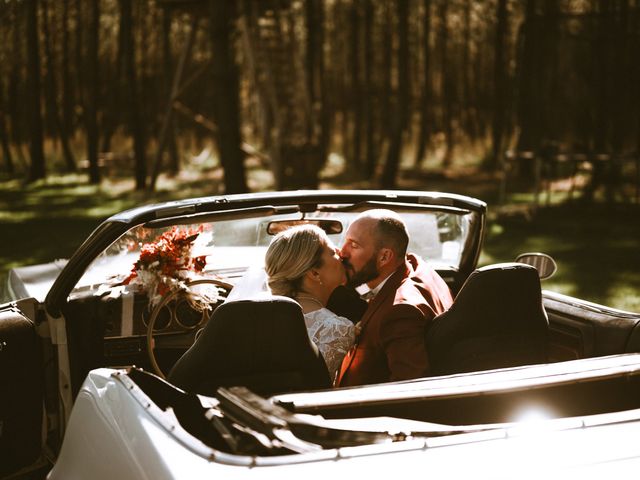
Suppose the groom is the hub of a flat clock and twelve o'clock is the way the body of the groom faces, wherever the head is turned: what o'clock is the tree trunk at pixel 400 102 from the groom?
The tree trunk is roughly at 3 o'clock from the groom.

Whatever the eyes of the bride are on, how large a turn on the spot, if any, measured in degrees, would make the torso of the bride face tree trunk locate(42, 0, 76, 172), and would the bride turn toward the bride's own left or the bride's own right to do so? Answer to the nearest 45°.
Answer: approximately 45° to the bride's own left

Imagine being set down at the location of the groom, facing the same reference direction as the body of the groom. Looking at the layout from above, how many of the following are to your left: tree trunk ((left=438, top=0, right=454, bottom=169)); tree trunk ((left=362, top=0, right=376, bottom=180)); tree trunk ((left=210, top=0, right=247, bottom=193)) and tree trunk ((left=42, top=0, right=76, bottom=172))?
0

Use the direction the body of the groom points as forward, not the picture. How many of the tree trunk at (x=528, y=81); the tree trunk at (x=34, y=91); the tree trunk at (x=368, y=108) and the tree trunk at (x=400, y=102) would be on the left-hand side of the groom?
0

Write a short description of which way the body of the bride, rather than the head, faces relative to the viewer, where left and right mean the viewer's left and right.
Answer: facing away from the viewer and to the right of the viewer

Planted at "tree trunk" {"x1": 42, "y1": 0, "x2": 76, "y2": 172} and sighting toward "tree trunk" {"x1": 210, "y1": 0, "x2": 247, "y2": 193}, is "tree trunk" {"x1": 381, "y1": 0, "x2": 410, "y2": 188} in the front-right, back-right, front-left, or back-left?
front-left

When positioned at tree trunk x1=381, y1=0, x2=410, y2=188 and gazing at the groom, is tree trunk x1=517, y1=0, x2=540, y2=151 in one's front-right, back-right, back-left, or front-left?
back-left

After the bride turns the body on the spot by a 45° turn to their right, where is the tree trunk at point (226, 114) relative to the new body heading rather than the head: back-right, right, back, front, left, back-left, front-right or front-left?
left

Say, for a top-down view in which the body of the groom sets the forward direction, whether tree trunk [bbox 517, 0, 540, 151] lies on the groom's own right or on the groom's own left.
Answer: on the groom's own right

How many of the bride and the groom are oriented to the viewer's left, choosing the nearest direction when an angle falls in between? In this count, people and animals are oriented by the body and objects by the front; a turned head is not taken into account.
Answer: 1

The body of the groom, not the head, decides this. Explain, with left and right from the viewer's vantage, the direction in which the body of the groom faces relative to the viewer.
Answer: facing to the left of the viewer

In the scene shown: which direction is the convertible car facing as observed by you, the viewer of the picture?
facing away from the viewer and to the left of the viewer

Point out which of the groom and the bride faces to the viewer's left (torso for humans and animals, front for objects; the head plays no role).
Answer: the groom

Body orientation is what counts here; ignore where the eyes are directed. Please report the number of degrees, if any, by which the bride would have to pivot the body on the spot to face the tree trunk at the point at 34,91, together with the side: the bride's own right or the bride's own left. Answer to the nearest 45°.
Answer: approximately 45° to the bride's own left

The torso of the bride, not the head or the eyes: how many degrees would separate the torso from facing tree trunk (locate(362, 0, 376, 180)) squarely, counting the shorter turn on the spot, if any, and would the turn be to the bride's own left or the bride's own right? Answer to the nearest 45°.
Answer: approximately 45° to the bride's own left

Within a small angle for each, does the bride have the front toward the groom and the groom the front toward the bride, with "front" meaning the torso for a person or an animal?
no

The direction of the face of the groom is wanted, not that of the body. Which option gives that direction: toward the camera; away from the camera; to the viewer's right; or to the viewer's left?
to the viewer's left

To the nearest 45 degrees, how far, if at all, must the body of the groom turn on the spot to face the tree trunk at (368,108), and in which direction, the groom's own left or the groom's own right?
approximately 90° to the groom's own right
